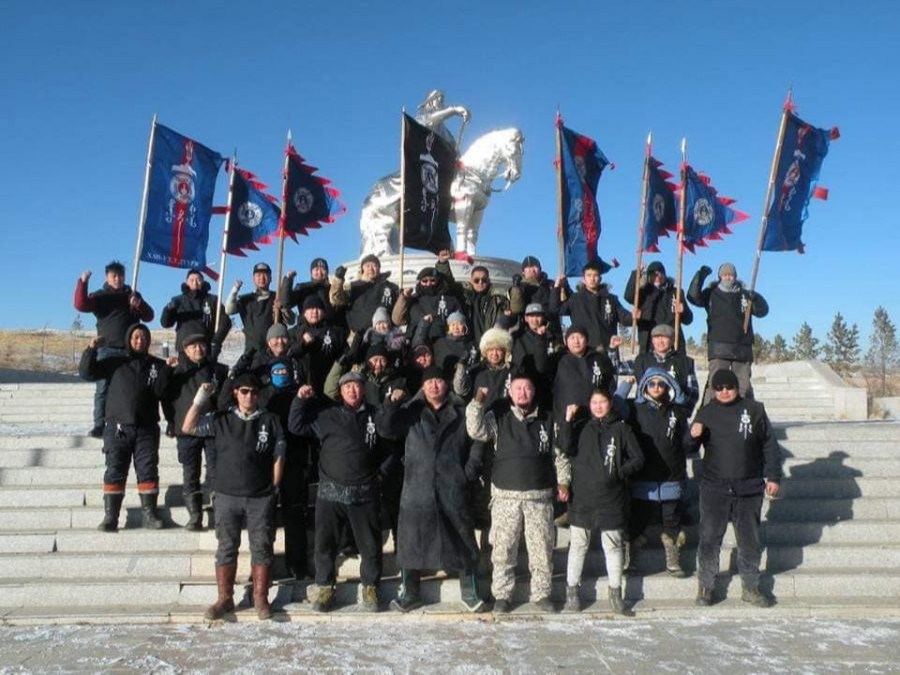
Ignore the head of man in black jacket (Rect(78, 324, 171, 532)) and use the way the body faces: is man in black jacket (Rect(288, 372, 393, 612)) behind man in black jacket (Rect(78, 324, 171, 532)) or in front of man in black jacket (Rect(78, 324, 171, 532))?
in front

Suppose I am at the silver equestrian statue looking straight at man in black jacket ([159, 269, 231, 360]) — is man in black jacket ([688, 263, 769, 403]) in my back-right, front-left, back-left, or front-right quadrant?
front-left

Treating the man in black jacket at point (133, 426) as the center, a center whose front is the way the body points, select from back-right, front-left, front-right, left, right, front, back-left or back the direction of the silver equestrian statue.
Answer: back-left

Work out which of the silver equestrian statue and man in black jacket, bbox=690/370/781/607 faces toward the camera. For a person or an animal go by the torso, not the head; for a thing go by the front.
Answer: the man in black jacket

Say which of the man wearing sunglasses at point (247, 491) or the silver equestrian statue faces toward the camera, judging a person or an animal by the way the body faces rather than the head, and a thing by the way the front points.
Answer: the man wearing sunglasses

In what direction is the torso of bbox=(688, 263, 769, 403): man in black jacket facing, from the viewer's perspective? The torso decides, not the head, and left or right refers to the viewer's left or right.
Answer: facing the viewer

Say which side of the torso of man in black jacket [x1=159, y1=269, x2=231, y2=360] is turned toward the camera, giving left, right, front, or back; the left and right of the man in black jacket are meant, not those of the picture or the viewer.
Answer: front

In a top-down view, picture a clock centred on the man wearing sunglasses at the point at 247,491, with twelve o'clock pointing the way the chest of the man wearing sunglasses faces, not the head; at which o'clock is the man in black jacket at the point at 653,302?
The man in black jacket is roughly at 8 o'clock from the man wearing sunglasses.

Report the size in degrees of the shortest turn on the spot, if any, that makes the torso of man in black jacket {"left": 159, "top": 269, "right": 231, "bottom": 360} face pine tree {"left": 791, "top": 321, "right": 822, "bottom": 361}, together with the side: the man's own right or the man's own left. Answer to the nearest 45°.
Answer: approximately 135° to the man's own left

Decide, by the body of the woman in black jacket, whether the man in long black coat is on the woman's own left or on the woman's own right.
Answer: on the woman's own right

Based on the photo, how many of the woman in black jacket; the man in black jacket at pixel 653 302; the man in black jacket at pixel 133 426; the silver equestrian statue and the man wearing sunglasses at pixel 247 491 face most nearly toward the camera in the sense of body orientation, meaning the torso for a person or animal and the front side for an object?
4

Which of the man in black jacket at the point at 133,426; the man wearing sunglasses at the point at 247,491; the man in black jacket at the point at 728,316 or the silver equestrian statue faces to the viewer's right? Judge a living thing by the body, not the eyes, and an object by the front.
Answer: the silver equestrian statue

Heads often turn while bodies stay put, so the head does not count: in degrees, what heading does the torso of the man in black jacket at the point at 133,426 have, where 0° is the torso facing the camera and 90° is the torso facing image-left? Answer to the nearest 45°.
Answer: approximately 0°

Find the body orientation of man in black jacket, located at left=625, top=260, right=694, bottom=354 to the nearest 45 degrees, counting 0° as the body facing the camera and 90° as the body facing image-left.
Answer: approximately 0°

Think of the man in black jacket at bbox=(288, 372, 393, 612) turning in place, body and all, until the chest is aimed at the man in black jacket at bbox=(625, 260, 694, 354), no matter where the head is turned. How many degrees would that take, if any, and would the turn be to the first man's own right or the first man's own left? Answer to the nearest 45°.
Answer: approximately 135° to the first man's own left

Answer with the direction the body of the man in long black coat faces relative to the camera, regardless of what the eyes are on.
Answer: toward the camera

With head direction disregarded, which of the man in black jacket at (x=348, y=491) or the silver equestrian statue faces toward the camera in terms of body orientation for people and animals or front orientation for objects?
the man in black jacket

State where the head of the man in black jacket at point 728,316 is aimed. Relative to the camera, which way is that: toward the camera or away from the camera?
toward the camera
